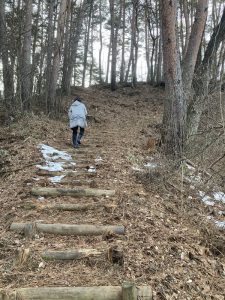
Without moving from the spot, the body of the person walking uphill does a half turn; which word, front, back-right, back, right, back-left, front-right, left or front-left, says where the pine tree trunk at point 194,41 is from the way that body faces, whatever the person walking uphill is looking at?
left

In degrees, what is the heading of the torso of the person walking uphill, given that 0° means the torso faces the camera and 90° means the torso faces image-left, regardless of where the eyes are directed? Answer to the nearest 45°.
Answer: approximately 180°

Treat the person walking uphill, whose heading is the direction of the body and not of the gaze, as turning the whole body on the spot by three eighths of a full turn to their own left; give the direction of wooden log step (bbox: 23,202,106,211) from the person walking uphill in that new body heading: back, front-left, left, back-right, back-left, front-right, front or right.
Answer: front-left

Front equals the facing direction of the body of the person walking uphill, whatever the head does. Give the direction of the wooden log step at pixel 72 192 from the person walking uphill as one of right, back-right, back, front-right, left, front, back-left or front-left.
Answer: back

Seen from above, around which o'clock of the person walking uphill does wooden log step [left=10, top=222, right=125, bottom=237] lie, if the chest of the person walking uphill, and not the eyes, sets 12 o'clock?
The wooden log step is roughly at 6 o'clock from the person walking uphill.

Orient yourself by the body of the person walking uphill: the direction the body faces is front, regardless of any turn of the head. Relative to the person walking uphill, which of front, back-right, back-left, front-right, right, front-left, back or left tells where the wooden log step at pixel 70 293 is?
back

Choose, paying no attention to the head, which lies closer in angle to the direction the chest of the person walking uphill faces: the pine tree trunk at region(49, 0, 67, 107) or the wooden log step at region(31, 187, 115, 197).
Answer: the pine tree trunk

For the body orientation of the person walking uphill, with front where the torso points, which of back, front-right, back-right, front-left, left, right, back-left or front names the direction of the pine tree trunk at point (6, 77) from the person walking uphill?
front-left

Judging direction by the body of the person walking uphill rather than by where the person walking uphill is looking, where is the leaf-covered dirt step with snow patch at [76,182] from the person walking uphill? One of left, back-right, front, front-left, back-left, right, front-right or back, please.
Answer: back

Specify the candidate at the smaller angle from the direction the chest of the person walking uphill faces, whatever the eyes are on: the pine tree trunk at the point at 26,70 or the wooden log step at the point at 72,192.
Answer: the pine tree trunk

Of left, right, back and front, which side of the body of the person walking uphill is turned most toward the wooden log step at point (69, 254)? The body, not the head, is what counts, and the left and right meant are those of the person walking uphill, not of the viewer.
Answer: back

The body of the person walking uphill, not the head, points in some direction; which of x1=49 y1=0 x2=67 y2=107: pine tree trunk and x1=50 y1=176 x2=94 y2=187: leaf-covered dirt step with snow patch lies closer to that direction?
the pine tree trunk

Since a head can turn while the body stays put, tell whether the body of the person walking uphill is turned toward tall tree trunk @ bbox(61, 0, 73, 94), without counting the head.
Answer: yes
